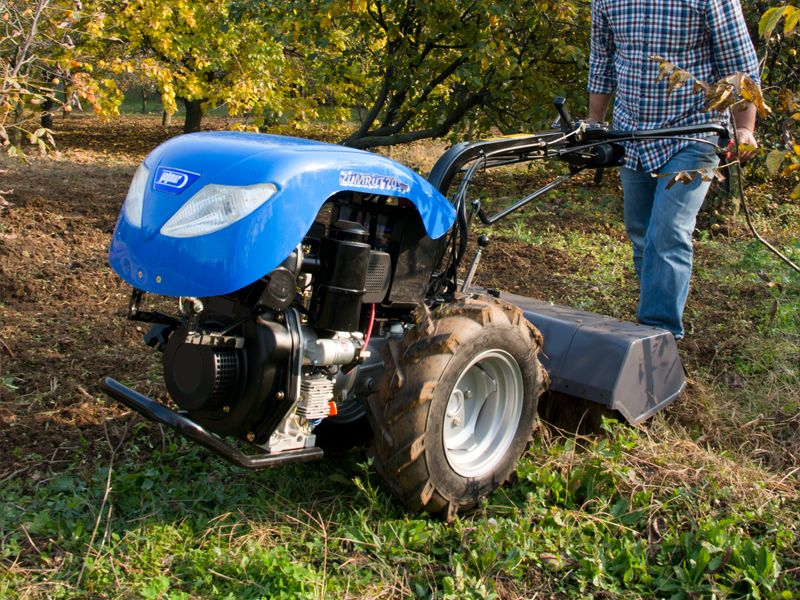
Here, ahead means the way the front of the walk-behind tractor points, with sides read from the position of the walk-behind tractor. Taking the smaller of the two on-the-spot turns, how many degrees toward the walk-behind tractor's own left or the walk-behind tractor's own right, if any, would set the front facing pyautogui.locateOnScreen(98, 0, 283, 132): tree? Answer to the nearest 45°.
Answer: approximately 135° to the walk-behind tractor's own right

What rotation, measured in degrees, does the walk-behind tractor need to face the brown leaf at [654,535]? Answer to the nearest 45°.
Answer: approximately 135° to its left

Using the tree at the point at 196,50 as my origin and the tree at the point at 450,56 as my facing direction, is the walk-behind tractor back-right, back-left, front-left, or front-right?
front-right

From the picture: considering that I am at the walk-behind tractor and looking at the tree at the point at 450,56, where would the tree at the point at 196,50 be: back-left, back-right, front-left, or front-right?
front-left

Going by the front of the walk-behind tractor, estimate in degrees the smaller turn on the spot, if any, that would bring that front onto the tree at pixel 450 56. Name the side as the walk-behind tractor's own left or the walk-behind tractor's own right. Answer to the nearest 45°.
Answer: approximately 135° to the walk-behind tractor's own right

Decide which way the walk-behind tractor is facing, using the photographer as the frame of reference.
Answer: facing the viewer and to the left of the viewer

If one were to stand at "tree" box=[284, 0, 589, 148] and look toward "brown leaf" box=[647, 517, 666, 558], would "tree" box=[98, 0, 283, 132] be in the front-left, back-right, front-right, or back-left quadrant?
back-right
